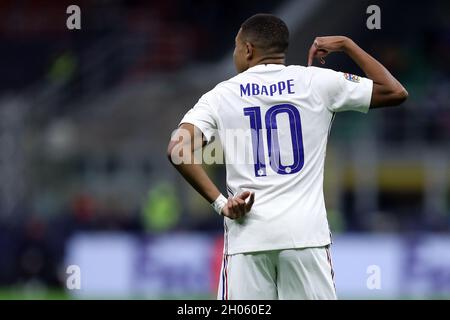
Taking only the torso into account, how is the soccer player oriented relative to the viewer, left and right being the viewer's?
facing away from the viewer
